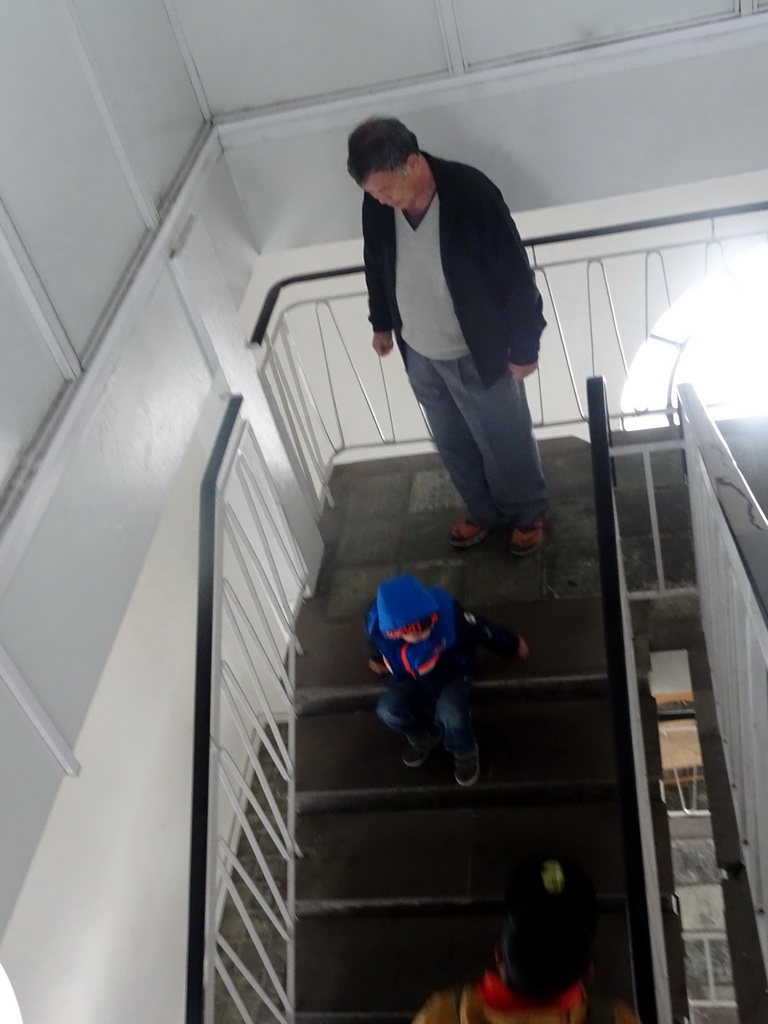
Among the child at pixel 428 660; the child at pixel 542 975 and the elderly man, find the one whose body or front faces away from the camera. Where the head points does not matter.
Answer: the child at pixel 542 975

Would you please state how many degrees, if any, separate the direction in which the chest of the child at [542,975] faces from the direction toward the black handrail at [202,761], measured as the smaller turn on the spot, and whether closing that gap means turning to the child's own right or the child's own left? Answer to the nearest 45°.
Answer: approximately 90° to the child's own left

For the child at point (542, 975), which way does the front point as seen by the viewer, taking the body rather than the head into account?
away from the camera

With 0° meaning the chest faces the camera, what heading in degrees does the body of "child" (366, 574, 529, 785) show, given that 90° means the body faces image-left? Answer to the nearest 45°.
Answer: approximately 0°

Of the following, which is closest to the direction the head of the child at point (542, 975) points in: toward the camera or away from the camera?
away from the camera

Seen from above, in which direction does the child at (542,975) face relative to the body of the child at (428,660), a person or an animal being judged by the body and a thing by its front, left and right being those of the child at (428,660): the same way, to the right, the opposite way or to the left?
the opposite way
